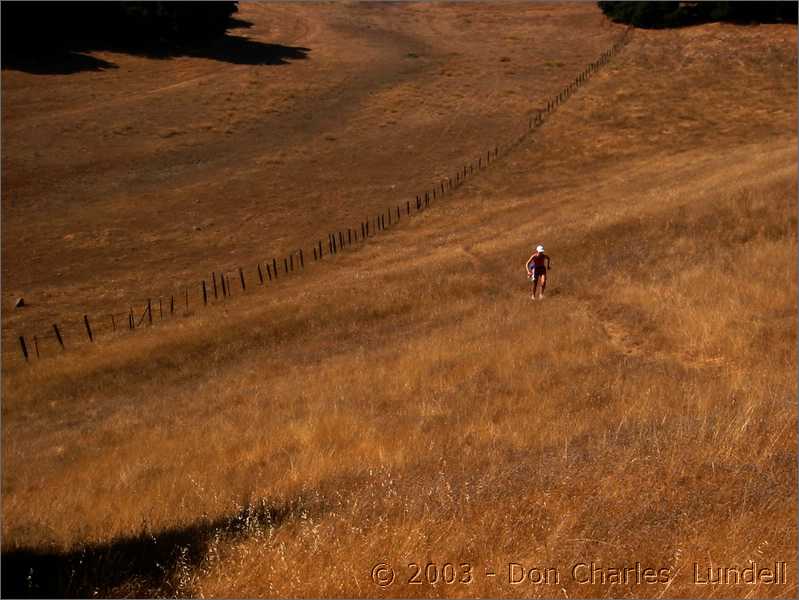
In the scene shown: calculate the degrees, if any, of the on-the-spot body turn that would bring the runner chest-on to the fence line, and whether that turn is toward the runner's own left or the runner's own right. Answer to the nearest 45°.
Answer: approximately 135° to the runner's own right

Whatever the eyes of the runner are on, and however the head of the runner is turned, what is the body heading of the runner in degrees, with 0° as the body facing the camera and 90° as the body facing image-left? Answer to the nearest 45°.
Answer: approximately 0°
